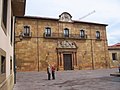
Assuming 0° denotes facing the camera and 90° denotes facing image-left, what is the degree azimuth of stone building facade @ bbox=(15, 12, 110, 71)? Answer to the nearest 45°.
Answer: approximately 0°
